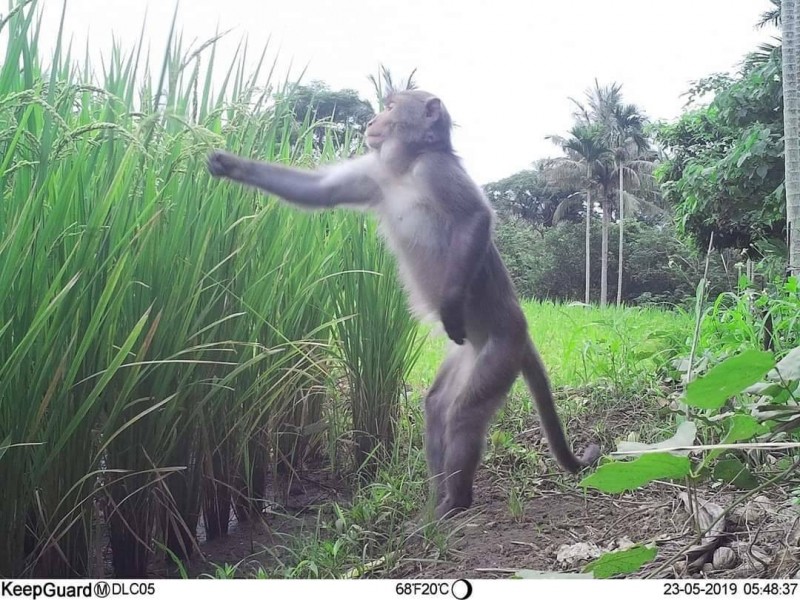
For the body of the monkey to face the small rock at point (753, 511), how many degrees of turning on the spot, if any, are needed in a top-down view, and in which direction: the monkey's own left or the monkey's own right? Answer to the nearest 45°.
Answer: approximately 135° to the monkey's own left

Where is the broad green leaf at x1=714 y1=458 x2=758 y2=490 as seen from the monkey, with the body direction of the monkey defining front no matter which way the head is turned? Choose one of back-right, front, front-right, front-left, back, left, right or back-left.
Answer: back-left

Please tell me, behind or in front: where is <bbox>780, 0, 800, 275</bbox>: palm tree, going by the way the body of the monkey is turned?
behind

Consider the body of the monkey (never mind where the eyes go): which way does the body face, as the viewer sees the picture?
to the viewer's left

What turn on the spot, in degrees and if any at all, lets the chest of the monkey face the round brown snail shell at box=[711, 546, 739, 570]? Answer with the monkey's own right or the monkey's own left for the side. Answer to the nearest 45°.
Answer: approximately 135° to the monkey's own left
